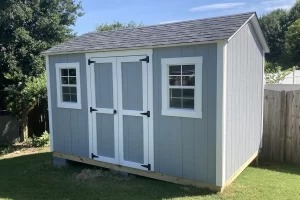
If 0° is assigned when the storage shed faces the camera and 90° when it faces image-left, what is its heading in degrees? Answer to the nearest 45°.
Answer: approximately 45°

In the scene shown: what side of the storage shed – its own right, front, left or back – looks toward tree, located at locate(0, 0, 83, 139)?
right

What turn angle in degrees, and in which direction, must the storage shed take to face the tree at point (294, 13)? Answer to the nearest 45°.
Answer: approximately 180°

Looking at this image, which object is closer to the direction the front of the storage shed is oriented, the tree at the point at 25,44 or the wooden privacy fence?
the tree

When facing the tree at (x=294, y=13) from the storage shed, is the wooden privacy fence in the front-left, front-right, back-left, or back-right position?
front-right

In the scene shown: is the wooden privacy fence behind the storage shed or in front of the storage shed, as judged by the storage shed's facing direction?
behind
